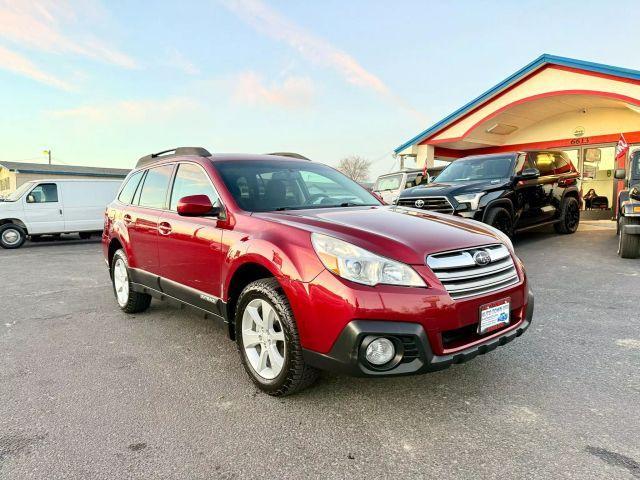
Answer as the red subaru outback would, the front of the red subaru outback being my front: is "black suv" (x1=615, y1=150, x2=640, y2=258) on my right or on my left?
on my left

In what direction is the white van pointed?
to the viewer's left

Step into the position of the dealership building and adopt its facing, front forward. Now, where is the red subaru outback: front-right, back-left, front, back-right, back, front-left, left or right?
front-left

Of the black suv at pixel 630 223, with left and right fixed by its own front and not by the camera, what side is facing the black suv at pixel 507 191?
right

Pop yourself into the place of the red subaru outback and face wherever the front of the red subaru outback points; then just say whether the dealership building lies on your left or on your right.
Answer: on your left

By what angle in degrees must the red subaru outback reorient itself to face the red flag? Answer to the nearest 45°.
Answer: approximately 90° to its left

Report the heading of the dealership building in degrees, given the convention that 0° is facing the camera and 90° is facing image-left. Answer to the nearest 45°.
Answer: approximately 45°

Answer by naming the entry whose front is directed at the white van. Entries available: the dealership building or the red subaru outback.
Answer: the dealership building

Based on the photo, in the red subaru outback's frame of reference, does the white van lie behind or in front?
behind

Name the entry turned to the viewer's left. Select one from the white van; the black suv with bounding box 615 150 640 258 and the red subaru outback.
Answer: the white van

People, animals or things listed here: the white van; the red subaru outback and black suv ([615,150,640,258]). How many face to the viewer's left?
1

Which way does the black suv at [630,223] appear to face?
toward the camera

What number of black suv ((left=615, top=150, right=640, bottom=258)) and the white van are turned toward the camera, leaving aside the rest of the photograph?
1

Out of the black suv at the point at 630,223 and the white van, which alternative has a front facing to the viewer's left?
the white van

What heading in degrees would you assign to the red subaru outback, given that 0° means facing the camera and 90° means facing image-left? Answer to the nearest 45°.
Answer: approximately 315°

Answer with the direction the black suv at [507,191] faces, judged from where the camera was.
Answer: facing the viewer and to the left of the viewer
